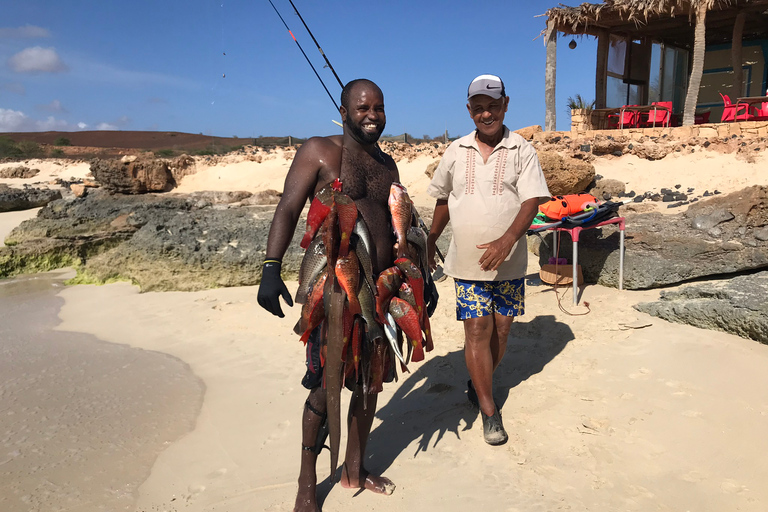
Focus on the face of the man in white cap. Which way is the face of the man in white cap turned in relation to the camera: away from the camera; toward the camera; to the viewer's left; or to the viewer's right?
toward the camera

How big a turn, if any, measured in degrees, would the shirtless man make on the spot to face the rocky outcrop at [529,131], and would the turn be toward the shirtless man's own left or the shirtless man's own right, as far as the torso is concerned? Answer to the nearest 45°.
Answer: approximately 90° to the shirtless man's own left

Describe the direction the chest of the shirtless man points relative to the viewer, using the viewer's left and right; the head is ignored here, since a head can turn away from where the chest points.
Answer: facing the viewer and to the right of the viewer

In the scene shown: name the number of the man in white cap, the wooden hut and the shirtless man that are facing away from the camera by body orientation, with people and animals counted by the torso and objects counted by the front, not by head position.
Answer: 0

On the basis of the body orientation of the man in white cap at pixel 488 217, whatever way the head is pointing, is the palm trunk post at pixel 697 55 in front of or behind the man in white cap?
behind

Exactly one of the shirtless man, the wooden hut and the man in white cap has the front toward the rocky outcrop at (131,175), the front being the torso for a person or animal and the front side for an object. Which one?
the wooden hut

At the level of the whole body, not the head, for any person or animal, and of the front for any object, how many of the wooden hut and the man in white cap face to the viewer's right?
0

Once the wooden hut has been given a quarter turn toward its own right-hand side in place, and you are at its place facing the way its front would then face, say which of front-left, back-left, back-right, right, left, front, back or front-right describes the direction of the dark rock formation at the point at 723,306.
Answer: back-left

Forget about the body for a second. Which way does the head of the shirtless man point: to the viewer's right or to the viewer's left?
to the viewer's right

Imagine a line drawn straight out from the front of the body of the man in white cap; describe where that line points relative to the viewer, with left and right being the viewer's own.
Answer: facing the viewer

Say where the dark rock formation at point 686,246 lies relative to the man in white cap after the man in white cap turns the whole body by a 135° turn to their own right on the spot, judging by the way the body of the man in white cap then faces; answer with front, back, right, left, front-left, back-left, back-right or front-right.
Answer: right

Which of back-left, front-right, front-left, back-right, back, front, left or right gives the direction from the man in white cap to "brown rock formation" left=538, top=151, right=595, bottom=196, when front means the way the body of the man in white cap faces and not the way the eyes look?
back

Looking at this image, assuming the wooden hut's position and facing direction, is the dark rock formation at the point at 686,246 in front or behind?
in front

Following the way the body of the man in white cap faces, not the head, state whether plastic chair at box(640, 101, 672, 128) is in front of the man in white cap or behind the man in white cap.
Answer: behind

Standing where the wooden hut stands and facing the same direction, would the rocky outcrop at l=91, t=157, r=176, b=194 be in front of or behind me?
in front

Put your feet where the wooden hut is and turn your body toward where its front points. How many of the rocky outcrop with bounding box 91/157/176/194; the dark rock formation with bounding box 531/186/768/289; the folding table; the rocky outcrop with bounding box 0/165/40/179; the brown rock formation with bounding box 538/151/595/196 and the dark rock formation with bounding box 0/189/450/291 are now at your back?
0

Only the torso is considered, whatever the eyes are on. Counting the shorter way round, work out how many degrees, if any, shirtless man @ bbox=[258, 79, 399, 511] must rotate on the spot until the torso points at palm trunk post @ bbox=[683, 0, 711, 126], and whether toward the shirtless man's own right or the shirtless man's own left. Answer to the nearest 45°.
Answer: approximately 90° to the shirtless man's own left

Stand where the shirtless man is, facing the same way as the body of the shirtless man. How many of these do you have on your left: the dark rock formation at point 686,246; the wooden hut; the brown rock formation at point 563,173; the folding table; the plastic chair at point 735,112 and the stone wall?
6

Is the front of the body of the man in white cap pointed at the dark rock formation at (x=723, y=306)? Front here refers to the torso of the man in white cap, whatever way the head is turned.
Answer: no

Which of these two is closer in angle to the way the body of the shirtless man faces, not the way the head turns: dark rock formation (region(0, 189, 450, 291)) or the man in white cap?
the man in white cap
